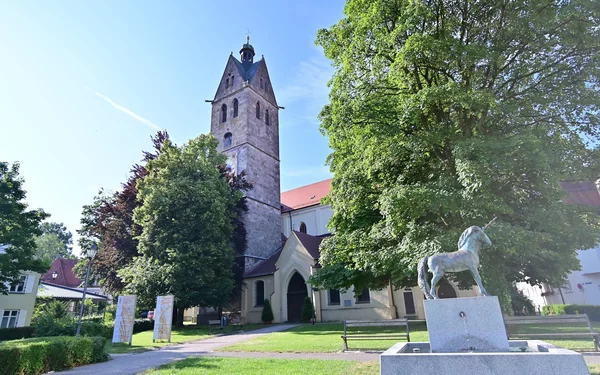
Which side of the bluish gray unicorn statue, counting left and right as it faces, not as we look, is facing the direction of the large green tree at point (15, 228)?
back

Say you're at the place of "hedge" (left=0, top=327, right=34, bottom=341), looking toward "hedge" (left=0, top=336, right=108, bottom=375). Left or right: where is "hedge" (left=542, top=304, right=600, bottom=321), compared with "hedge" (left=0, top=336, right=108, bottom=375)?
left

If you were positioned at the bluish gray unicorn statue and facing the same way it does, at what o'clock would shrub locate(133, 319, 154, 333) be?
The shrub is roughly at 7 o'clock from the bluish gray unicorn statue.

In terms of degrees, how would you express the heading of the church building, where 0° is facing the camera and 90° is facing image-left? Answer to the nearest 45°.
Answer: approximately 0°

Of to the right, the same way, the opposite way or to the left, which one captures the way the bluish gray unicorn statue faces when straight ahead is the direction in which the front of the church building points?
to the left

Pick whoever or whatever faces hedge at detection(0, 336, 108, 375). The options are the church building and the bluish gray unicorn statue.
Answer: the church building

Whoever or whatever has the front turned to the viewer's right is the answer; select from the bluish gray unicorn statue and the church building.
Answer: the bluish gray unicorn statue

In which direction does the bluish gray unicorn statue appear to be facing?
to the viewer's right

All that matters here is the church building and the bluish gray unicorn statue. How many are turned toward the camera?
1
